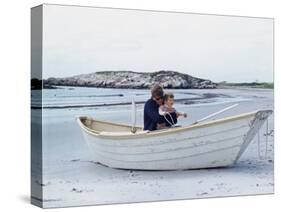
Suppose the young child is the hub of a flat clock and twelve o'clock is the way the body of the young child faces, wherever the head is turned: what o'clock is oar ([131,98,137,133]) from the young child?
The oar is roughly at 4 o'clock from the young child.

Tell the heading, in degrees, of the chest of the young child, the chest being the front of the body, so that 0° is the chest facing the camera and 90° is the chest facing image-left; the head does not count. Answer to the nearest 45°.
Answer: approximately 315°
